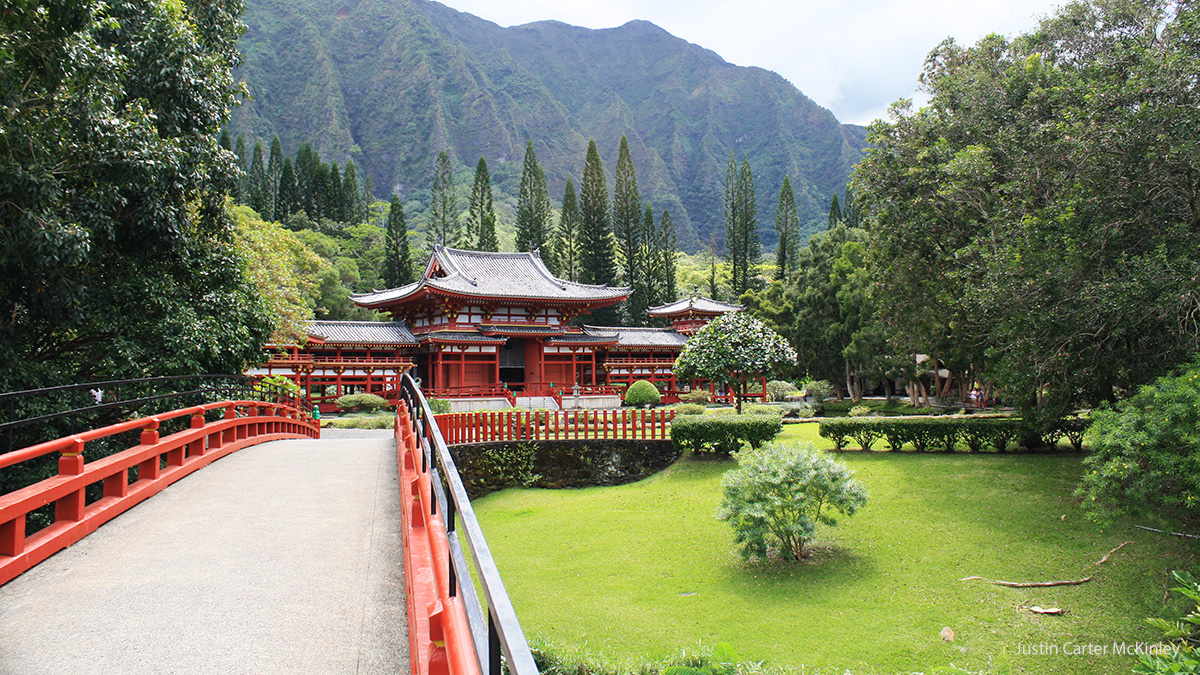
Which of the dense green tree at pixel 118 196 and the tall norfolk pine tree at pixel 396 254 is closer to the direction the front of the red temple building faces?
the dense green tree

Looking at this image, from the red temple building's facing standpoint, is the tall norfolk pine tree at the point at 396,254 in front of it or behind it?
behind

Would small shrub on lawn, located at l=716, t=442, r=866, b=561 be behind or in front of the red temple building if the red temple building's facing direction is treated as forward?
in front

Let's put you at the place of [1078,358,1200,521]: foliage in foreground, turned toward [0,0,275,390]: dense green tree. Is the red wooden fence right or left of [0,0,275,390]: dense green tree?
right

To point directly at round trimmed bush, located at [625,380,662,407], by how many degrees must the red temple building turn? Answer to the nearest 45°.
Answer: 0° — it already faces it

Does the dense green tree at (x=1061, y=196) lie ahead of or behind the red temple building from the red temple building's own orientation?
ahead

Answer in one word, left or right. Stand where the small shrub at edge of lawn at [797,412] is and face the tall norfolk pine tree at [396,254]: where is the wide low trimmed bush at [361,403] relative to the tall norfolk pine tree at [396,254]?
left

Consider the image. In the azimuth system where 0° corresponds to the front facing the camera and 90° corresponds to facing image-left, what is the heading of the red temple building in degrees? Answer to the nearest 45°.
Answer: approximately 315°

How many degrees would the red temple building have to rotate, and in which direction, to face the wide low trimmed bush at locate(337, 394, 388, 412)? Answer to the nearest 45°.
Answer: approximately 90° to its right

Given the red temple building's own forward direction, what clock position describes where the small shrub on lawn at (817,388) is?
The small shrub on lawn is roughly at 10 o'clock from the red temple building.

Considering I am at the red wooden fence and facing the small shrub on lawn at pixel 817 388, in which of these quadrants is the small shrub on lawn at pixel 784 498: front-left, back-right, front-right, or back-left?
back-right
